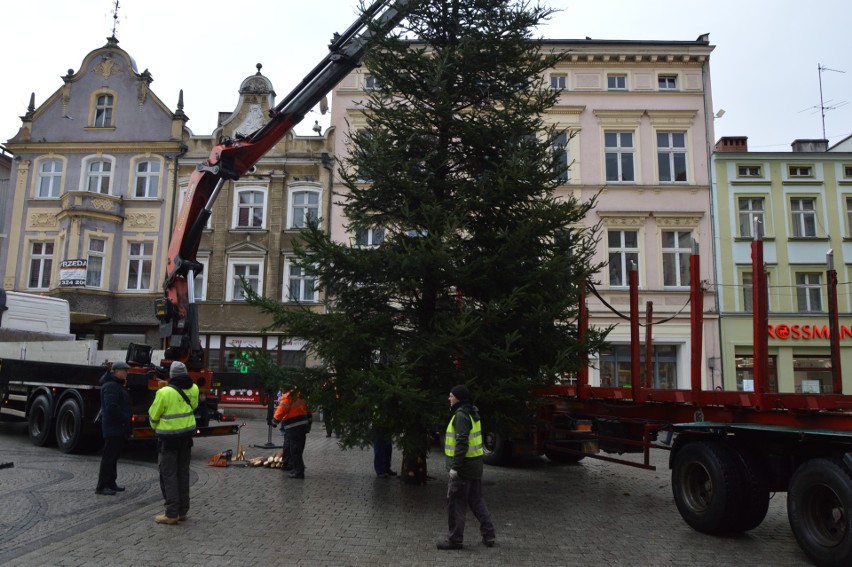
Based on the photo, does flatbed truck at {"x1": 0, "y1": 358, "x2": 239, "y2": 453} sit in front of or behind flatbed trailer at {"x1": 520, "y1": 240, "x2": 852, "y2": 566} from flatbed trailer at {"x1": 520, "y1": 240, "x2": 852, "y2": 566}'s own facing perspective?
in front

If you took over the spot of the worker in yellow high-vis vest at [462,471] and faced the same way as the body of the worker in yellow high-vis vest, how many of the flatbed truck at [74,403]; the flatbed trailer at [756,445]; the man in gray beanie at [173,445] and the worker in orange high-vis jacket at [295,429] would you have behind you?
1

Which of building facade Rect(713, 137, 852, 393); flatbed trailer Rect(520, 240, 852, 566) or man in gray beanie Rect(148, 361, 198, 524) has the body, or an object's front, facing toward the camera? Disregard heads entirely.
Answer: the building facade

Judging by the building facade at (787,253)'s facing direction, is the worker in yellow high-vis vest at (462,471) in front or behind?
in front

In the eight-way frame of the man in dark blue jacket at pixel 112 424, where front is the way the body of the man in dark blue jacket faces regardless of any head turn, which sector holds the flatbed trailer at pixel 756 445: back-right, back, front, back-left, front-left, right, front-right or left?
front-right

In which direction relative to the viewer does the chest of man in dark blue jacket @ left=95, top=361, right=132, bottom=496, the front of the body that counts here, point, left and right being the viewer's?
facing to the right of the viewer

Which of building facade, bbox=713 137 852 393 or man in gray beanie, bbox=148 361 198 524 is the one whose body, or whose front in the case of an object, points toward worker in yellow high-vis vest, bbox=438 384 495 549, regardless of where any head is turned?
the building facade

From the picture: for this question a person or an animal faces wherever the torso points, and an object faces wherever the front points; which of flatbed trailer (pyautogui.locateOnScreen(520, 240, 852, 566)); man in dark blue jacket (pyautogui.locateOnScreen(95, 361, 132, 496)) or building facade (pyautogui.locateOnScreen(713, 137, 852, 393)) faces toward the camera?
the building facade

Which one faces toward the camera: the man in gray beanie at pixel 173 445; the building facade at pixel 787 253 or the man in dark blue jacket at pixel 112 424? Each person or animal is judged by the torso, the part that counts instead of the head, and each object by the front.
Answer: the building facade

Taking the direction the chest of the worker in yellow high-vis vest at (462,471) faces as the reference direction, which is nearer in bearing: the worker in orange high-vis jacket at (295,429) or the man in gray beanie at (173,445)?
the man in gray beanie
